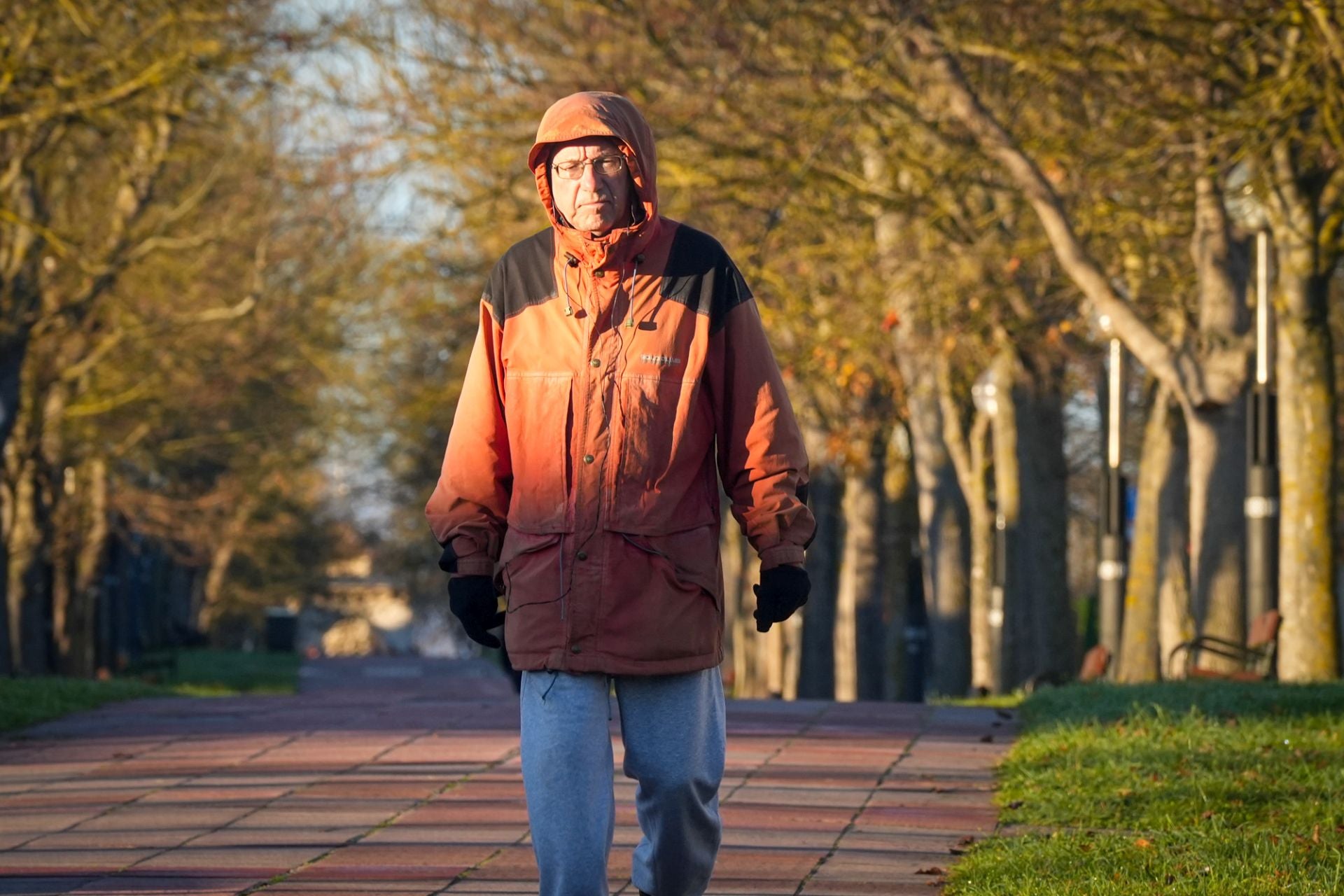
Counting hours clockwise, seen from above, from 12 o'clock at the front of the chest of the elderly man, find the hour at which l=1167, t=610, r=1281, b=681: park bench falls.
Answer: The park bench is roughly at 7 o'clock from the elderly man.

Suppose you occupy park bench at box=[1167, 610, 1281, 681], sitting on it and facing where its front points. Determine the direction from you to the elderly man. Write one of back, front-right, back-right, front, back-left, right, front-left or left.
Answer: left

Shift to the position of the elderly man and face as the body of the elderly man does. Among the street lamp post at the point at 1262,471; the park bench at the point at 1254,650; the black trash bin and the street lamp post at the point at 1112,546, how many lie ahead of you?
0

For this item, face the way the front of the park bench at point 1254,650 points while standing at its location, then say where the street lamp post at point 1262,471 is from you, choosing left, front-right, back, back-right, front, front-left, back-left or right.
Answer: right

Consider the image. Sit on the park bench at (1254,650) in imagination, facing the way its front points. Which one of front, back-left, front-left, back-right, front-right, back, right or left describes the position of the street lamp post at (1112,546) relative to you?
right

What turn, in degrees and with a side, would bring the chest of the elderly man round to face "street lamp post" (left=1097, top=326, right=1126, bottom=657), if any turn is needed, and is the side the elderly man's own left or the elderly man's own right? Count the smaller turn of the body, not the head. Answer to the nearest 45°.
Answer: approximately 180°

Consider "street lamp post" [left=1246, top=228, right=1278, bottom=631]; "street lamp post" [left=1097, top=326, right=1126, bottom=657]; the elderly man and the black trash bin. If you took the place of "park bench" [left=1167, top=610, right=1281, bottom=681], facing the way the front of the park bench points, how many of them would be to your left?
1

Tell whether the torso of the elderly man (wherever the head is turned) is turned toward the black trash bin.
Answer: no

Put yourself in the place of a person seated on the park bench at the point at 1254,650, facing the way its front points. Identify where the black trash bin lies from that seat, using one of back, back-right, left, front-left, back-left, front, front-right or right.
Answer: front-right

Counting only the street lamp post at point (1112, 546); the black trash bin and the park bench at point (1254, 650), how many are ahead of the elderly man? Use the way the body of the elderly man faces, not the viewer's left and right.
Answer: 0

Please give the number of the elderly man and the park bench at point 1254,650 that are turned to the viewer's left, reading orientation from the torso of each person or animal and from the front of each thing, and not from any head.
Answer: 1

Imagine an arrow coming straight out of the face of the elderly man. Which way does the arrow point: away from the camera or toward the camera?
toward the camera

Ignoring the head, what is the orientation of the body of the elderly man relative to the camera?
toward the camera

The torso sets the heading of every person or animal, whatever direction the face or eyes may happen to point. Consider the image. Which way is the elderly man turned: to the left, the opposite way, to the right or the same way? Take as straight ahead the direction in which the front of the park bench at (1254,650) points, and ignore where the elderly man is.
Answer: to the left

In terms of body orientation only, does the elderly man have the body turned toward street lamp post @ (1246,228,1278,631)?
no

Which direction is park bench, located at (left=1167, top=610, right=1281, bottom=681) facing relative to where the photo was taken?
to the viewer's left
